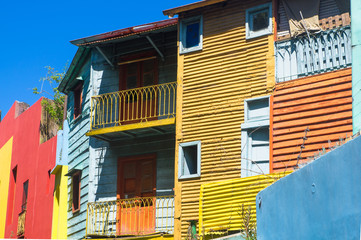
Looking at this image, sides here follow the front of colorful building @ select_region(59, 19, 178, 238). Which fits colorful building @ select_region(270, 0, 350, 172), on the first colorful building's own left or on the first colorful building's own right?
on the first colorful building's own left

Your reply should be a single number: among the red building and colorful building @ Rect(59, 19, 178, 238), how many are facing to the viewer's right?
0

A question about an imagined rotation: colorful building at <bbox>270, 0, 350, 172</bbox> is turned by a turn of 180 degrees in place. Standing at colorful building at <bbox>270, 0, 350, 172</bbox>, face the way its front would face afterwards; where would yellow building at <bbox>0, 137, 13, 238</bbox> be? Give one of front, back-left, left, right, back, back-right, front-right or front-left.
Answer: left

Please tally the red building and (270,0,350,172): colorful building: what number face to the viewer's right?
0

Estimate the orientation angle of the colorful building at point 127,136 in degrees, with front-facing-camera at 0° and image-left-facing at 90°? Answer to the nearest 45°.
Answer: approximately 45°

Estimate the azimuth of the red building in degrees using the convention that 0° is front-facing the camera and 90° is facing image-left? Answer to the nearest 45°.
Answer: approximately 45°

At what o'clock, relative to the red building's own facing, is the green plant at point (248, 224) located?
The green plant is roughly at 10 o'clock from the red building.

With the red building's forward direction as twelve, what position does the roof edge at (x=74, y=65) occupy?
The roof edge is roughly at 10 o'clock from the red building.

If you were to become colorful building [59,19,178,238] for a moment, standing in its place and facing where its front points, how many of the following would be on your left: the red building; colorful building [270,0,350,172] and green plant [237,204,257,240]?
2
